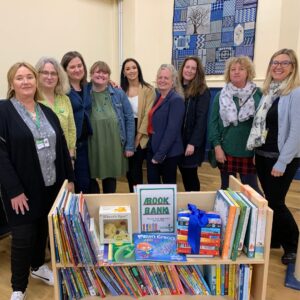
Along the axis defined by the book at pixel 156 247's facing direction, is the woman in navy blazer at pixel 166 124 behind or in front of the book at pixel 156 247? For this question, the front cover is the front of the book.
behind

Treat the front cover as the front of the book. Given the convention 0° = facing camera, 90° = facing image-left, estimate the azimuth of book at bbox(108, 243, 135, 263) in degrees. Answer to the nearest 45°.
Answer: approximately 0°

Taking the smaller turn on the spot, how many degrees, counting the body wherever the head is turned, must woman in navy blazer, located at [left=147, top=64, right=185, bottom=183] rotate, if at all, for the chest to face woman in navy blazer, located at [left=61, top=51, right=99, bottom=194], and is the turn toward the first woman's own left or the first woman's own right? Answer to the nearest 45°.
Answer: approximately 45° to the first woman's own right

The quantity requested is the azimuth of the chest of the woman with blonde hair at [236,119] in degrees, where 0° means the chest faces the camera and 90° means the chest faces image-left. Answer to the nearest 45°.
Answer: approximately 0°

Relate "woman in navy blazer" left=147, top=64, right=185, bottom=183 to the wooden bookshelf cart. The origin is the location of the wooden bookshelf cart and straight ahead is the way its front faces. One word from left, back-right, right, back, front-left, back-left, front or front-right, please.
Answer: back
